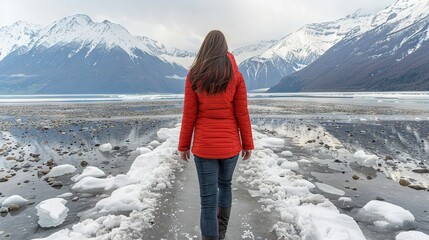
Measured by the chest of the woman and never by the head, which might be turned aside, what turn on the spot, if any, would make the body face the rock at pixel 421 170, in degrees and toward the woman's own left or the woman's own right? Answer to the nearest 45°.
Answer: approximately 45° to the woman's own right

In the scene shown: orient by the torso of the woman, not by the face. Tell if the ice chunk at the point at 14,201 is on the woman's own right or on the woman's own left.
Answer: on the woman's own left

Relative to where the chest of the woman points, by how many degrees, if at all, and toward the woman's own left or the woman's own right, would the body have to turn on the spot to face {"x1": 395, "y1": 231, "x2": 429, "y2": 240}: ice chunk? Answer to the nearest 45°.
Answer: approximately 90° to the woman's own right

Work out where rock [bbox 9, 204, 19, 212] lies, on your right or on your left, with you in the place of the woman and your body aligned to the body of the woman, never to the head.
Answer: on your left

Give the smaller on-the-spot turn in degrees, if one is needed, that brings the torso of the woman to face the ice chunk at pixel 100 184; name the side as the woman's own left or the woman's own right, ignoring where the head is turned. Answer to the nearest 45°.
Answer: approximately 45° to the woman's own left

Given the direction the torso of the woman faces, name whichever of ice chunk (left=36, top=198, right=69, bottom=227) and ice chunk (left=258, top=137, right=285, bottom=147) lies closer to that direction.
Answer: the ice chunk (left=258, top=137, right=285, bottom=147)

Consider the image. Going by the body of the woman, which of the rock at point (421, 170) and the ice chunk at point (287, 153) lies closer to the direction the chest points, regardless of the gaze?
the ice chunk

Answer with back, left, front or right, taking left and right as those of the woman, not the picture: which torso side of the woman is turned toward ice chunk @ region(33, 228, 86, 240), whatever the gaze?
left

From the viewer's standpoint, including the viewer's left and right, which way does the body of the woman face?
facing away from the viewer

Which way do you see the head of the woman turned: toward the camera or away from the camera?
away from the camera

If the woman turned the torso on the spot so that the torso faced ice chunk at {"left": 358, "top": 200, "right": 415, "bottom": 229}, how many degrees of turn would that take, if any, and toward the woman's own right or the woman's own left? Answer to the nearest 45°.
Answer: approximately 45° to the woman's own right
